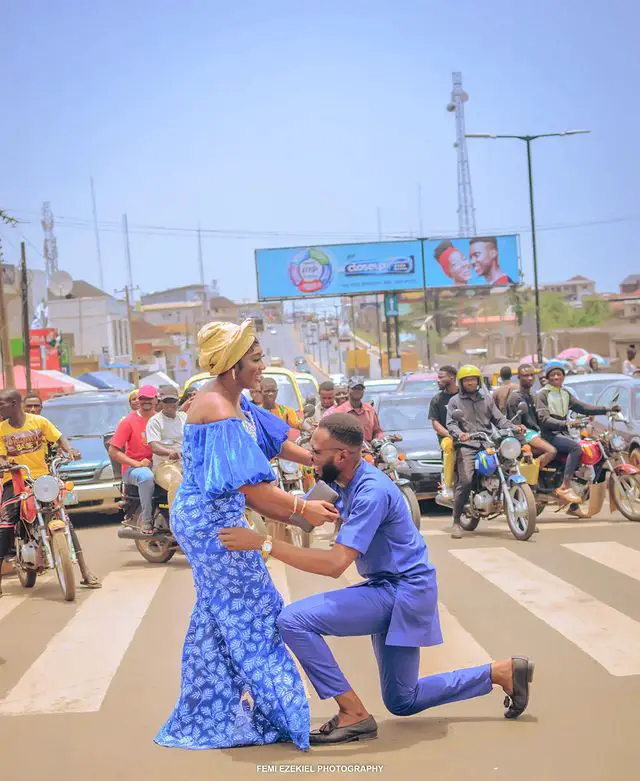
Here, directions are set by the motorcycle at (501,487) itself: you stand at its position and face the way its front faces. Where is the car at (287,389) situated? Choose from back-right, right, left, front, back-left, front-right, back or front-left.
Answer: back

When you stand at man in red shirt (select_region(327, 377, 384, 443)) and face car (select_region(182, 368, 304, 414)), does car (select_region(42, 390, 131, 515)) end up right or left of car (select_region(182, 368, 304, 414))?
left

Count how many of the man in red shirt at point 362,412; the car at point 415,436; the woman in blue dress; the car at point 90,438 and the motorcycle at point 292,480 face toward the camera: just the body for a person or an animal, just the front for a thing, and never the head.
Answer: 4

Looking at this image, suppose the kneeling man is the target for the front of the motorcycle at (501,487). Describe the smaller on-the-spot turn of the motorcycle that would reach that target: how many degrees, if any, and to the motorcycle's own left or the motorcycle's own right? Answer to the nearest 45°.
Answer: approximately 45° to the motorcycle's own right

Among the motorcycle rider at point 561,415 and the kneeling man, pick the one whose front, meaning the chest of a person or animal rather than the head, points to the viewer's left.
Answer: the kneeling man

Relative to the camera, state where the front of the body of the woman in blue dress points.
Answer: to the viewer's right

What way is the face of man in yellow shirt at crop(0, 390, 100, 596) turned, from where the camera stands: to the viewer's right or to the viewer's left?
to the viewer's right

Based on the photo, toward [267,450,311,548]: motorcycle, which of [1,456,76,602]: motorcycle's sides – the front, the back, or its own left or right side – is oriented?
left

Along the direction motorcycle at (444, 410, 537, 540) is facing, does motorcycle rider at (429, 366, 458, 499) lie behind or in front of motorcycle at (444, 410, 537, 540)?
behind

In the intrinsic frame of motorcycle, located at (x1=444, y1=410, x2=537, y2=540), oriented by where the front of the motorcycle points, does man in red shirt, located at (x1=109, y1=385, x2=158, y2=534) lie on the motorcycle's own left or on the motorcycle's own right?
on the motorcycle's own right

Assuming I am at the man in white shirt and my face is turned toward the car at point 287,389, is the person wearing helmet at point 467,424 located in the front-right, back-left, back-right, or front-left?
front-right

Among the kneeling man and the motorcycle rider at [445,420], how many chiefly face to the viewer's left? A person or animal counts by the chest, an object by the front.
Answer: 1

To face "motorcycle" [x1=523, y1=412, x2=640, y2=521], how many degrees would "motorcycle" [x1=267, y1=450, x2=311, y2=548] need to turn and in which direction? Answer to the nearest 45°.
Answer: approximately 90° to its left

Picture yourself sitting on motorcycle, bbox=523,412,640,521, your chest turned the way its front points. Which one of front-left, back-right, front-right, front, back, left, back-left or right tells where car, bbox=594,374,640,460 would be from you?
back-left

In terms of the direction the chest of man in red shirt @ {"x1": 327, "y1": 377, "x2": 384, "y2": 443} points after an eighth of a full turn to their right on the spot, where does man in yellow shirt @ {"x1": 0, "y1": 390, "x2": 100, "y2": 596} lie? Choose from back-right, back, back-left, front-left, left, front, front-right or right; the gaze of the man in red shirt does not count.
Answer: front

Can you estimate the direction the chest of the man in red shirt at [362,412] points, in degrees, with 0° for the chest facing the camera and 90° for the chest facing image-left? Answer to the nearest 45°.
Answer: approximately 0°
